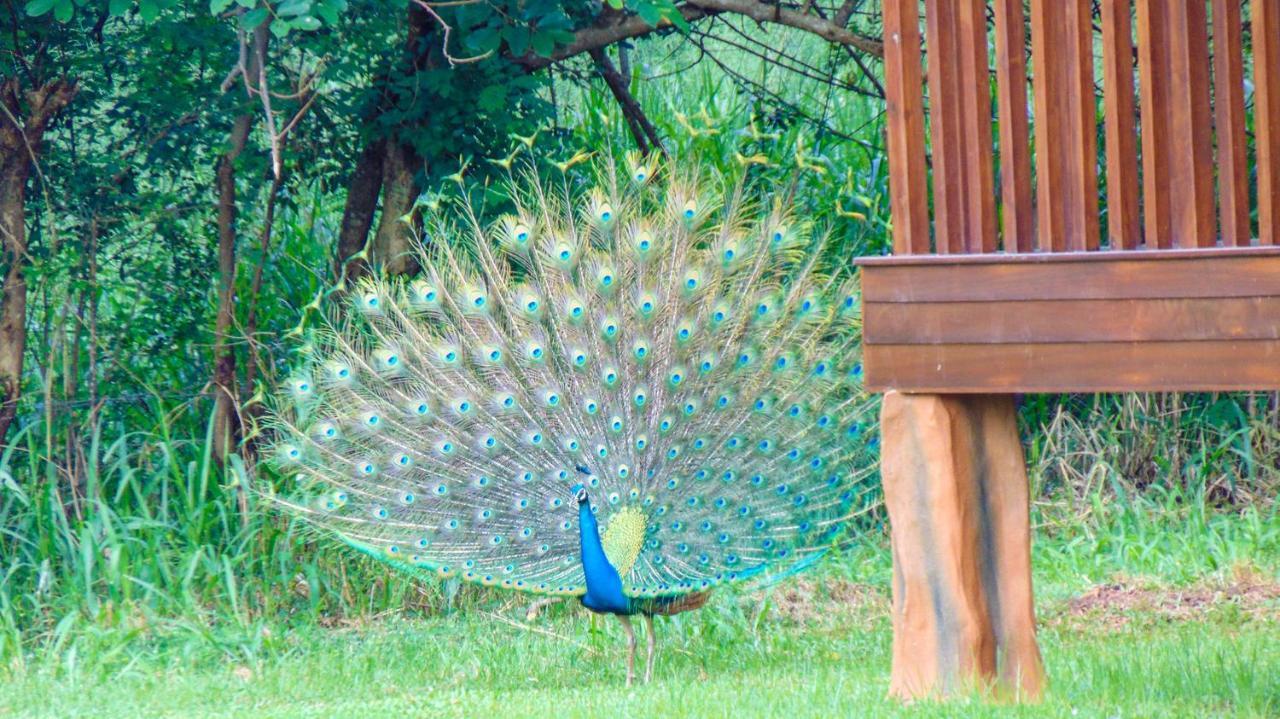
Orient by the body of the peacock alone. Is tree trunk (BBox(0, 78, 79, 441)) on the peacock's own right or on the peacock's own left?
on the peacock's own right

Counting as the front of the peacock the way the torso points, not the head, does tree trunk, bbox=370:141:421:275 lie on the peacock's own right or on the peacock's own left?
on the peacock's own right

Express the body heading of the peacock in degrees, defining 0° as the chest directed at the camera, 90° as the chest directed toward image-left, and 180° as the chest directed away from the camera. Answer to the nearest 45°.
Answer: approximately 45°

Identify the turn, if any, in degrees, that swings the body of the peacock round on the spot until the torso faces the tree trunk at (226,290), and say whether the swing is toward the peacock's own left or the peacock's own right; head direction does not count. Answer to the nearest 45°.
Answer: approximately 90° to the peacock's own right

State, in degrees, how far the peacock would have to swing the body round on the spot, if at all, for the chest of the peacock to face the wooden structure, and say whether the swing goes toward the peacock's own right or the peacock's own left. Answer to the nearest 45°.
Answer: approximately 90° to the peacock's own left

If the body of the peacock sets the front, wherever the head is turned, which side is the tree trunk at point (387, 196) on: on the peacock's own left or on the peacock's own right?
on the peacock's own right
